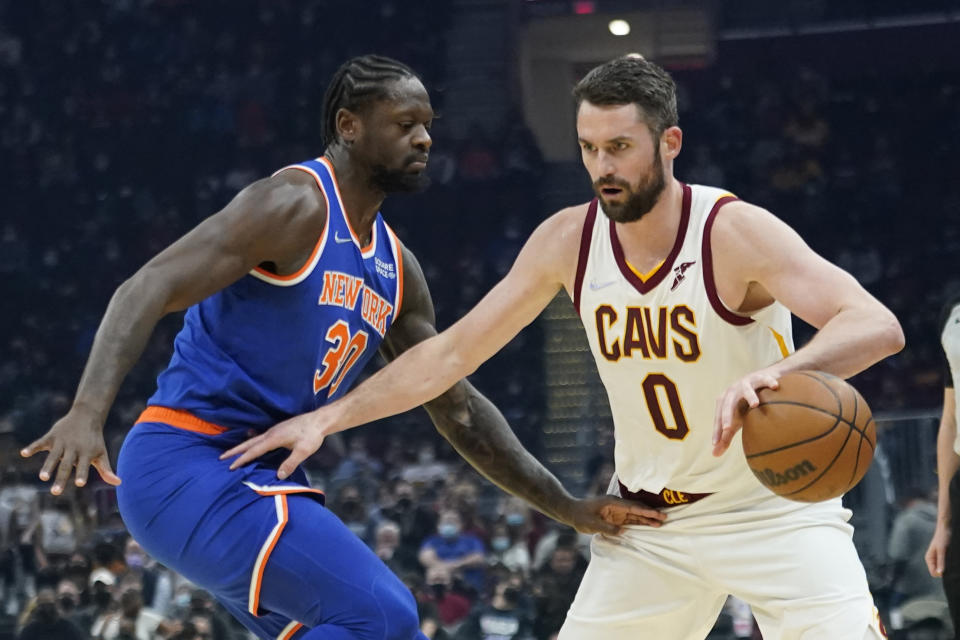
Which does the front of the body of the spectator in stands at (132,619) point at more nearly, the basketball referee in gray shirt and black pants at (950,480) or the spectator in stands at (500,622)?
the basketball referee in gray shirt and black pants

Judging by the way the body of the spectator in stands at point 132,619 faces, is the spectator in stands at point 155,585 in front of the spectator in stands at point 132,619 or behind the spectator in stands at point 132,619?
behind

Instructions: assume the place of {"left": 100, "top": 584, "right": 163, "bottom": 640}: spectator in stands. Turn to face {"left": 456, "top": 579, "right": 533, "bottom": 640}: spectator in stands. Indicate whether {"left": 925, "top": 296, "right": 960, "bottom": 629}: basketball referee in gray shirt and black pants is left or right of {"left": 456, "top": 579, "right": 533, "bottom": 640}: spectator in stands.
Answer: right

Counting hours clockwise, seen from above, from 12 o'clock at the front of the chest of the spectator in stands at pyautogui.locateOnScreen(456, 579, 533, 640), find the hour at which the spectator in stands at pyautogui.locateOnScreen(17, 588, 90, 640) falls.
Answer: the spectator in stands at pyautogui.locateOnScreen(17, 588, 90, 640) is roughly at 3 o'clock from the spectator in stands at pyautogui.locateOnScreen(456, 579, 533, 640).

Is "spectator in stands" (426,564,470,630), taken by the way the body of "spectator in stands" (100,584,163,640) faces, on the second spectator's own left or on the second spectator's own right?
on the second spectator's own left

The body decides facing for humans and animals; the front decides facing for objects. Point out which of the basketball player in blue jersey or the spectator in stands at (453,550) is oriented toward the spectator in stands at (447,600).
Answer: the spectator in stands at (453,550)

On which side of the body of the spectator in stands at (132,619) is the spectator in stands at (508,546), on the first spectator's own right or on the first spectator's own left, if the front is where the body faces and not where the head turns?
on the first spectator's own left

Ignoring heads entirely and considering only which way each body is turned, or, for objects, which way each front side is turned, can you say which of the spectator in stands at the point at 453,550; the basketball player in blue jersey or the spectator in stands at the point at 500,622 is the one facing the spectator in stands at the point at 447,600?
the spectator in stands at the point at 453,550

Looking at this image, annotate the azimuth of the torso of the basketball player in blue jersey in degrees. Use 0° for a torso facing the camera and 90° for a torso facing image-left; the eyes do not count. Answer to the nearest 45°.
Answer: approximately 315°

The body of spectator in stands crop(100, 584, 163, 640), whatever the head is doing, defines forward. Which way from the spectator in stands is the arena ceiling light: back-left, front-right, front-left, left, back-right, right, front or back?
back-left

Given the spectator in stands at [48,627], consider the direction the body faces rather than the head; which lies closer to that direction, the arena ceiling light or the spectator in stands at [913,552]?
the spectator in stands
